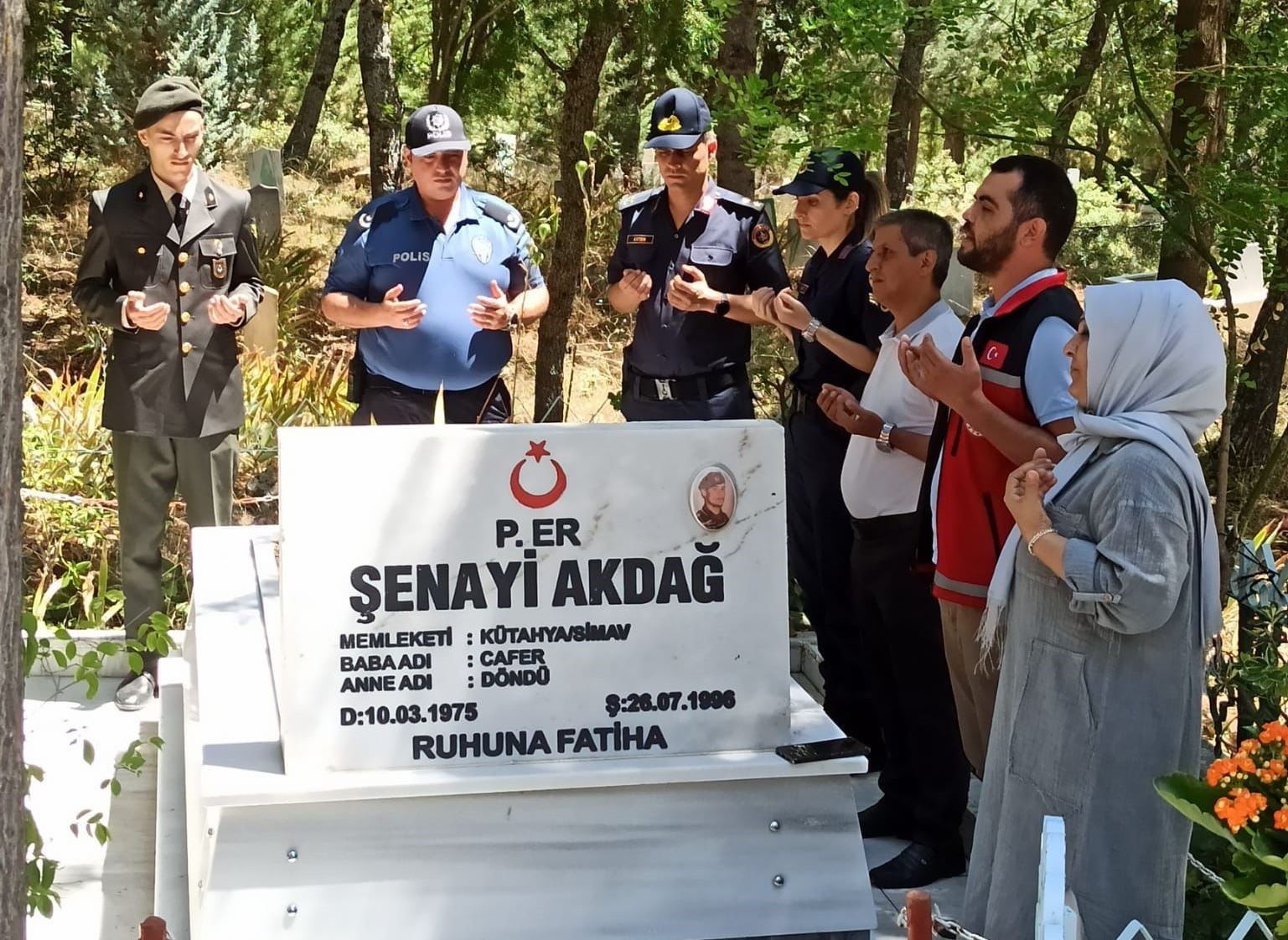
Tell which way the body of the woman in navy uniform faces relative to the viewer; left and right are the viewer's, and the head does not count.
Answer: facing to the left of the viewer

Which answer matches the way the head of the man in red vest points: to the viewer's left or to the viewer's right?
to the viewer's left

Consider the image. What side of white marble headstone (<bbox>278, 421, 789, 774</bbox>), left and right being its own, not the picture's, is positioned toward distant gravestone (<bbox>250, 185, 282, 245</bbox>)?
back

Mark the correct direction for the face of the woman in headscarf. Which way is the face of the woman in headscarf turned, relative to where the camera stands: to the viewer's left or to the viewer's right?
to the viewer's left

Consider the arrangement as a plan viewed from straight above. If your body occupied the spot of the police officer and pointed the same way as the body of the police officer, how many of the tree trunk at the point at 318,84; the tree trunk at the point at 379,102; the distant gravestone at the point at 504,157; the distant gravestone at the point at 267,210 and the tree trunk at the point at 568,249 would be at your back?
5

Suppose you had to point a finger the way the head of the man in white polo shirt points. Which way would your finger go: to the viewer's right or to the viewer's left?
to the viewer's left

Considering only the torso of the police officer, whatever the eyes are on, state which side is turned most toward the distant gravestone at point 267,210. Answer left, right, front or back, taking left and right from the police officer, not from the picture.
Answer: back

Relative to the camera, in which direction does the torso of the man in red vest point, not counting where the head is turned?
to the viewer's left

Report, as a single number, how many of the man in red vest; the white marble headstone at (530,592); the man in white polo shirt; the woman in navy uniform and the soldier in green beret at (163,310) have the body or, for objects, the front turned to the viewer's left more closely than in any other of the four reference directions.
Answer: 3

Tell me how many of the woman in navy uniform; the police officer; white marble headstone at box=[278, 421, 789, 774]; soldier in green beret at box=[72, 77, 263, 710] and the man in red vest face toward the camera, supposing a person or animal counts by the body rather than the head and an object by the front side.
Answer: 3

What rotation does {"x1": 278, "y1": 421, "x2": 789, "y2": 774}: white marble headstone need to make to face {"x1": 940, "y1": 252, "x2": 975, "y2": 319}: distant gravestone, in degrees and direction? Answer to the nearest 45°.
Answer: approximately 135° to its left

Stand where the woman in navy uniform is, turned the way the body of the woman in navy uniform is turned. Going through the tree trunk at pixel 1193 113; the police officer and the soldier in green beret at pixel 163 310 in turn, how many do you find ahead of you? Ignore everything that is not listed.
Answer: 2

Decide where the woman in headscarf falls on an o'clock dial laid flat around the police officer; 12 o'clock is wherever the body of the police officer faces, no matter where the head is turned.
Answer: The woman in headscarf is roughly at 11 o'clock from the police officer.
